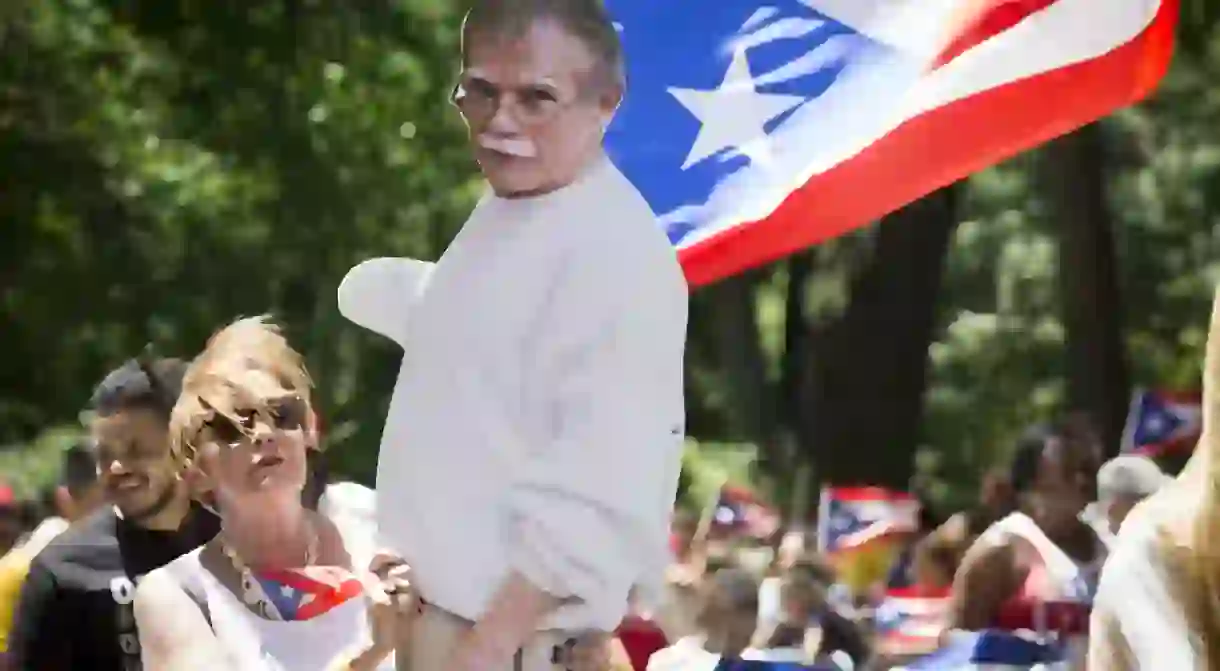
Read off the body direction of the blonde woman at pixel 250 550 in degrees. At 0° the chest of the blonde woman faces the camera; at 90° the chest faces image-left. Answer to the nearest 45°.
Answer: approximately 315°

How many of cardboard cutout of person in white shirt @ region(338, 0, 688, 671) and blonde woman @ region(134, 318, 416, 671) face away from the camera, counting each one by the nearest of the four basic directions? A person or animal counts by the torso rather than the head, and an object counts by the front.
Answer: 0

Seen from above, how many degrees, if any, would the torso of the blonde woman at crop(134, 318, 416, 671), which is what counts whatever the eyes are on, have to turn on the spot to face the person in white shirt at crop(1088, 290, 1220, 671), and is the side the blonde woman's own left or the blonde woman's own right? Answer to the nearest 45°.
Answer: approximately 45° to the blonde woman's own left

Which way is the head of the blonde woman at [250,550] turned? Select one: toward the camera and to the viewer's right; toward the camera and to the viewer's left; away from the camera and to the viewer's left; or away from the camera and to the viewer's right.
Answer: toward the camera and to the viewer's right

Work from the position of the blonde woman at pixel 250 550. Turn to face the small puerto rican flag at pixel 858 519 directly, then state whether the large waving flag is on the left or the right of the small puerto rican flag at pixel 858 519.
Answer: right

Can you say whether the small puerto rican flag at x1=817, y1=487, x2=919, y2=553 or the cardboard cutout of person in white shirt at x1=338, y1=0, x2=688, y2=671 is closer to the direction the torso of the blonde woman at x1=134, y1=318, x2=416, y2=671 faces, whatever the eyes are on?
the cardboard cutout of person in white shirt

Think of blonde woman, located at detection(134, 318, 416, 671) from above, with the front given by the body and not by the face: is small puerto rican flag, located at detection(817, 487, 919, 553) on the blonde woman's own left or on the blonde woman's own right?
on the blonde woman's own left

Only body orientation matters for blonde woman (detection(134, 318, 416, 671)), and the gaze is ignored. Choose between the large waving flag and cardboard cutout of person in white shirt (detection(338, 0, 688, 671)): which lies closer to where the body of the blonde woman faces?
the cardboard cutout of person in white shirt
